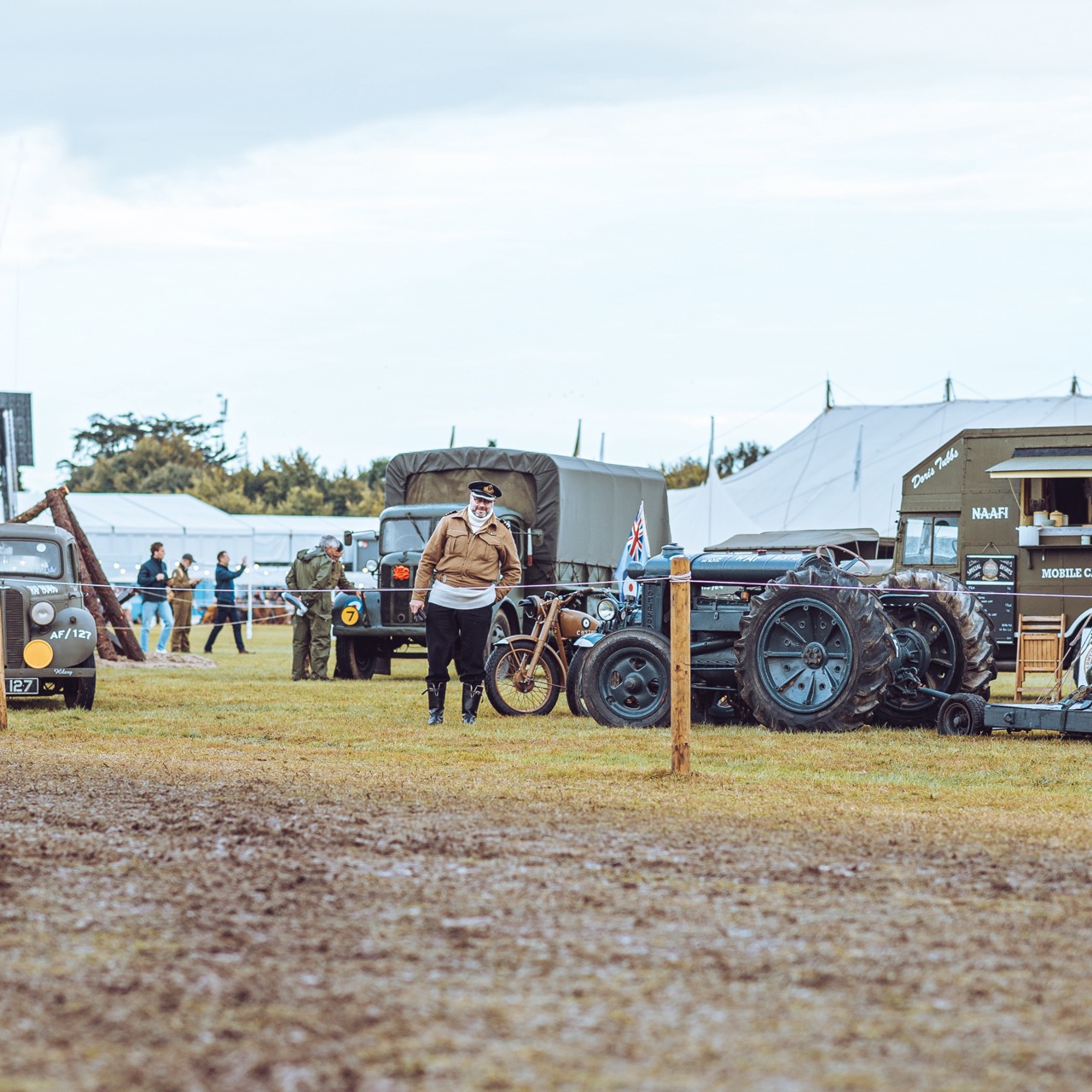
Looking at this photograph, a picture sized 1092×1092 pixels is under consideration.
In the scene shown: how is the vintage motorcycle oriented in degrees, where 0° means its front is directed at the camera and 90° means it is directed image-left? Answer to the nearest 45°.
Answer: approximately 45°

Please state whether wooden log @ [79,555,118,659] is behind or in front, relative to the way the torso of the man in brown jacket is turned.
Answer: behind

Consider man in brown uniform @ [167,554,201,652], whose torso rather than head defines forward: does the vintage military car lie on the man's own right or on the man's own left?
on the man's own right

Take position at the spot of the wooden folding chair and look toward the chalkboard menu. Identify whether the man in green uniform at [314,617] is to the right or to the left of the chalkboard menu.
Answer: left
